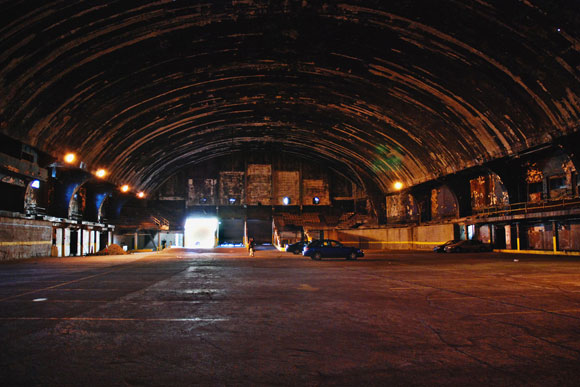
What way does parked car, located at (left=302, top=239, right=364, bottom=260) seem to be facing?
to the viewer's right

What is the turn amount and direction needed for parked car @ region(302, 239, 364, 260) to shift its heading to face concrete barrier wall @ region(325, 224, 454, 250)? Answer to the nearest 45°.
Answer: approximately 90° to its left

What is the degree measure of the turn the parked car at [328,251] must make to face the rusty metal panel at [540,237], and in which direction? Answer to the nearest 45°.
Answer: approximately 45° to its left

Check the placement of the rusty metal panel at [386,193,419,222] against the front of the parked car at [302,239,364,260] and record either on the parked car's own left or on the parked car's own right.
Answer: on the parked car's own left

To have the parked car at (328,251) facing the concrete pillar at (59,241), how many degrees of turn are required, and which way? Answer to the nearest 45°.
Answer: approximately 180°
